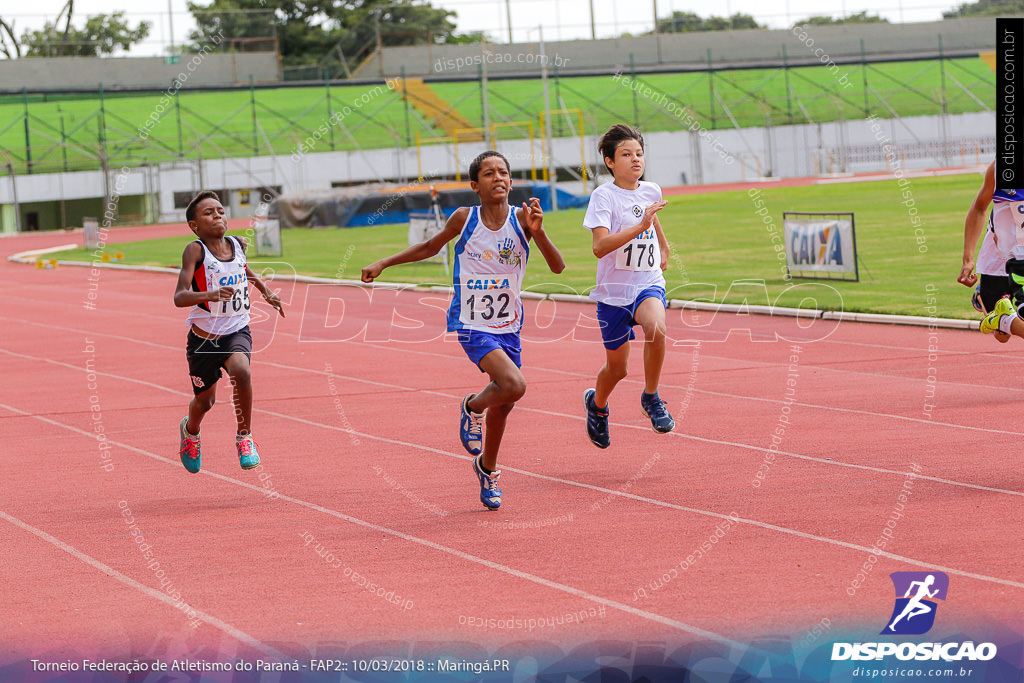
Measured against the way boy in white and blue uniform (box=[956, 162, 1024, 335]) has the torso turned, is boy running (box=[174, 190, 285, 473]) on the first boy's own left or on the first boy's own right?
on the first boy's own right

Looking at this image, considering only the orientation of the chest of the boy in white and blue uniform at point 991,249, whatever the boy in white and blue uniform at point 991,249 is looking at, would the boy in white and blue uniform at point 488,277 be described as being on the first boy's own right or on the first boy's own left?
on the first boy's own right

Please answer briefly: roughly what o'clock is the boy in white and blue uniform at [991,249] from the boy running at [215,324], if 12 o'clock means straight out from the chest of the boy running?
The boy in white and blue uniform is roughly at 9 o'clock from the boy running.

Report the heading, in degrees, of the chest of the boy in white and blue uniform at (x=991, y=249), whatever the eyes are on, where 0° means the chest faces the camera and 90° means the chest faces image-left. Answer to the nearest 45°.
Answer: approximately 315°

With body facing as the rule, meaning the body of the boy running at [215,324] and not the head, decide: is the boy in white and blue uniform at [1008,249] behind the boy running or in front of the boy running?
in front

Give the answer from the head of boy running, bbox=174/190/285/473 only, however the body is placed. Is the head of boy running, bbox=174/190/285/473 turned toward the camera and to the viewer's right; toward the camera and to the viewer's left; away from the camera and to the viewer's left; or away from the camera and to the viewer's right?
toward the camera and to the viewer's right

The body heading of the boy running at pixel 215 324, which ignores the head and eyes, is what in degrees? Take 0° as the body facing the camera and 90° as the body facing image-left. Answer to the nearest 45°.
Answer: approximately 315°

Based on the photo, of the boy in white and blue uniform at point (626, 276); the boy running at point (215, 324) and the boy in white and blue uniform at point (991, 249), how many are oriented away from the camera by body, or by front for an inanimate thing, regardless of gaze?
0

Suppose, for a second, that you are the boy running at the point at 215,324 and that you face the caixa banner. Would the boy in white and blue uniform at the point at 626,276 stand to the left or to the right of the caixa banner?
right

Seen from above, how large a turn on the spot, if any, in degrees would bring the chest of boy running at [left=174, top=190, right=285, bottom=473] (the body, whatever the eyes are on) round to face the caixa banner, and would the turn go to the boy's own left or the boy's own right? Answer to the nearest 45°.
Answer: approximately 90° to the boy's own left

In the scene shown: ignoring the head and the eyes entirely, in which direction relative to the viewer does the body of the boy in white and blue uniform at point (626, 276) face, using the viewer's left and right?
facing the viewer and to the right of the viewer

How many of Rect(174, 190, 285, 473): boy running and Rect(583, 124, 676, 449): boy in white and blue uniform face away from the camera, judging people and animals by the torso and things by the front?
0
